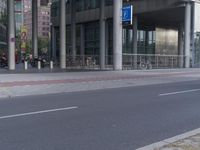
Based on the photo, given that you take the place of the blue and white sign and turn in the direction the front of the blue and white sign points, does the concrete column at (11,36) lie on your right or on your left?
on your right

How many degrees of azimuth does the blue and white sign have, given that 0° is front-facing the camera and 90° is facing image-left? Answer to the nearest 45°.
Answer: approximately 45°
